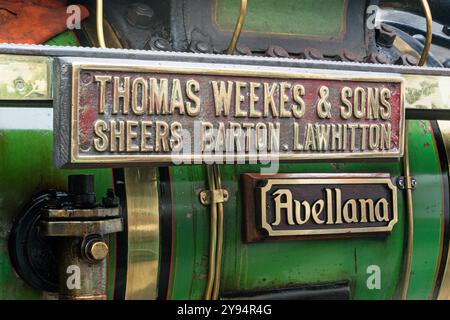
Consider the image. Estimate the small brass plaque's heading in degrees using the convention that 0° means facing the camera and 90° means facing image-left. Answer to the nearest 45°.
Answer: approximately 315°

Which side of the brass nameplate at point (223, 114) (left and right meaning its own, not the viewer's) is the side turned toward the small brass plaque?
left

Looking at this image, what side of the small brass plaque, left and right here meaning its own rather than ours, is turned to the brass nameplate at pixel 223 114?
right

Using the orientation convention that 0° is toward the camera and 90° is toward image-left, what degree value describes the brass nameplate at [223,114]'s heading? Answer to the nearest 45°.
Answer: approximately 315°
